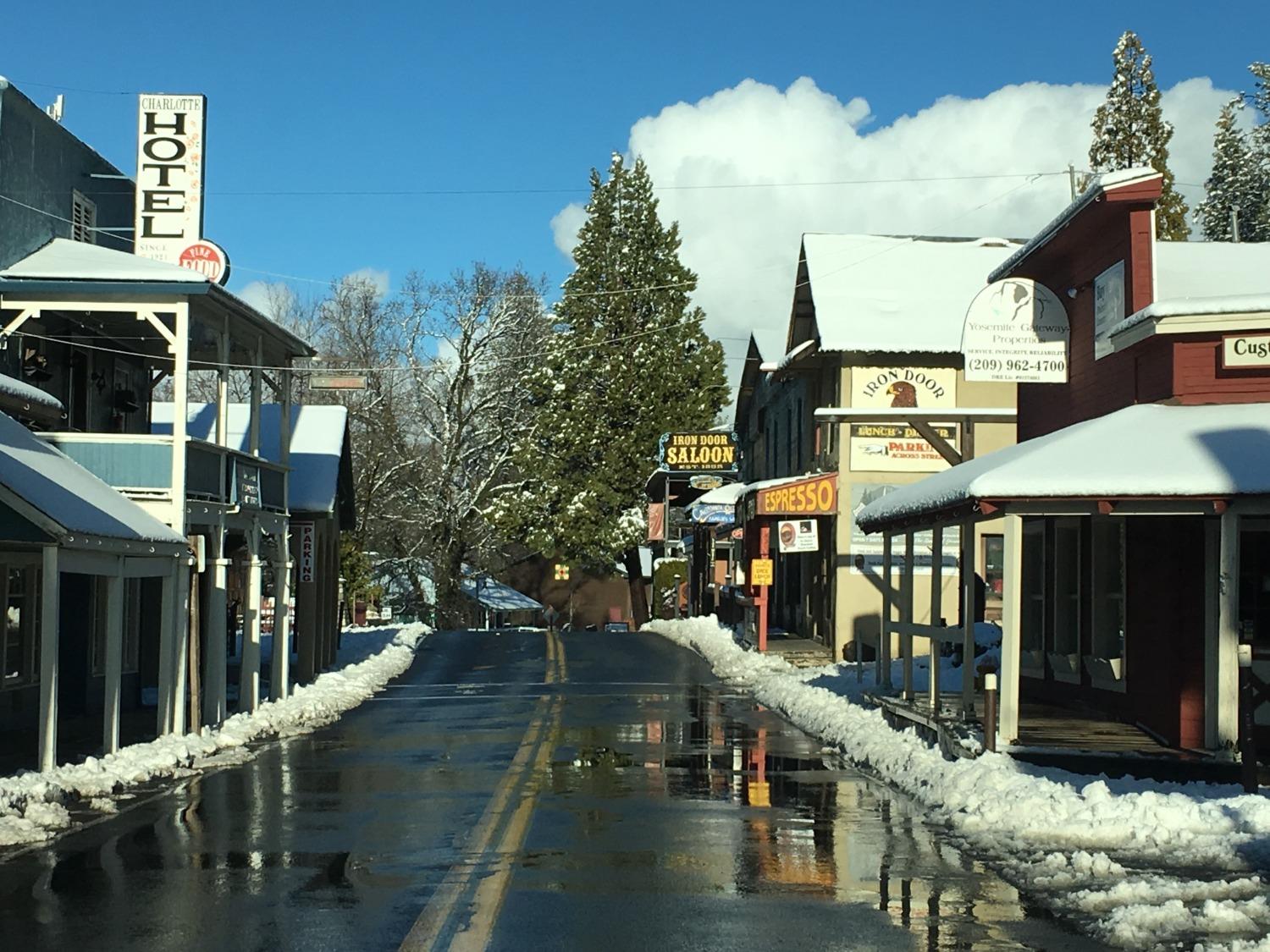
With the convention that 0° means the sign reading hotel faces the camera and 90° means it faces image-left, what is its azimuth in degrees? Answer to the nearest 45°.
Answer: approximately 0°

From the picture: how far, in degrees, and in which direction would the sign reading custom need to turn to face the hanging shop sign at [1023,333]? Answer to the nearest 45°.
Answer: approximately 135° to its right

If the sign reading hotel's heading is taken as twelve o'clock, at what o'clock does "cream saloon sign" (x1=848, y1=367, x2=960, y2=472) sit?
The cream saloon sign is roughly at 8 o'clock from the sign reading hotel.

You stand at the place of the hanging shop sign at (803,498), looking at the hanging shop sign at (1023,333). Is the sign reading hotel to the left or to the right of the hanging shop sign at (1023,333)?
right

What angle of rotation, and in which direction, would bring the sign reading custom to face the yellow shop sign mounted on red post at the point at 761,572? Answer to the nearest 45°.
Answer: approximately 135° to its right
